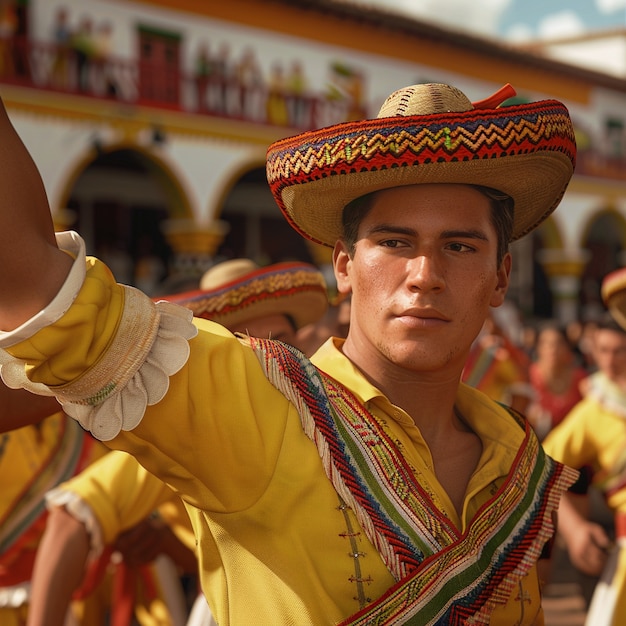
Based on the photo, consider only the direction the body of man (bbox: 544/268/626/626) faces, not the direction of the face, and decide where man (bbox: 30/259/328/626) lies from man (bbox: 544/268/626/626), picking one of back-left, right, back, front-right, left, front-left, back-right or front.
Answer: front-right

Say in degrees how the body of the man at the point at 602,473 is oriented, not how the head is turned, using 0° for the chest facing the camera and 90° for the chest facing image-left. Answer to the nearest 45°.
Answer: approximately 0°

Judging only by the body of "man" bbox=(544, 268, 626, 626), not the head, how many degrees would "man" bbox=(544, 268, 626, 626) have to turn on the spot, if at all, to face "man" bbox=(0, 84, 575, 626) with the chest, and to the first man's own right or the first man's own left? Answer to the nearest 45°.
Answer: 0° — they already face them
